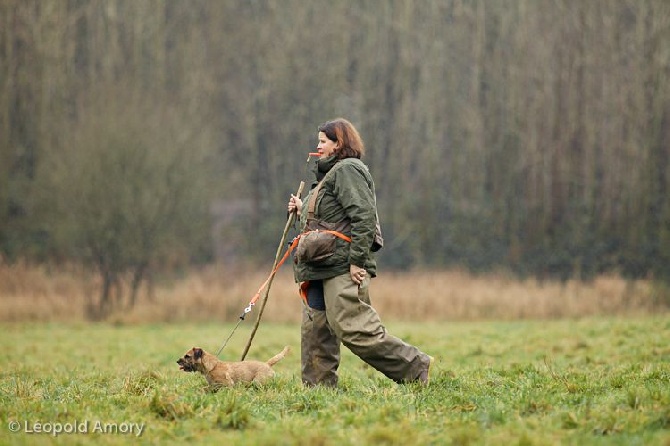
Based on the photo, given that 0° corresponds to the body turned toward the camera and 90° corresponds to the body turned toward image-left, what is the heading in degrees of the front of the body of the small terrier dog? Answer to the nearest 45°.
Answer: approximately 90°

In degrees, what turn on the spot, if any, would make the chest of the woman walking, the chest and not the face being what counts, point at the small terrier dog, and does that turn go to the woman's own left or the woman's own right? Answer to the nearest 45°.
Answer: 0° — they already face it

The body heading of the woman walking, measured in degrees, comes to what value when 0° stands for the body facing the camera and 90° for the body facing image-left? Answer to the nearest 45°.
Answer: approximately 90°

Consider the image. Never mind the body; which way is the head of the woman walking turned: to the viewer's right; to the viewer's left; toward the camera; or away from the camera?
to the viewer's left

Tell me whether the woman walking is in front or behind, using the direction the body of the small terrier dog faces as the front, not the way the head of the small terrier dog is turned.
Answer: behind
